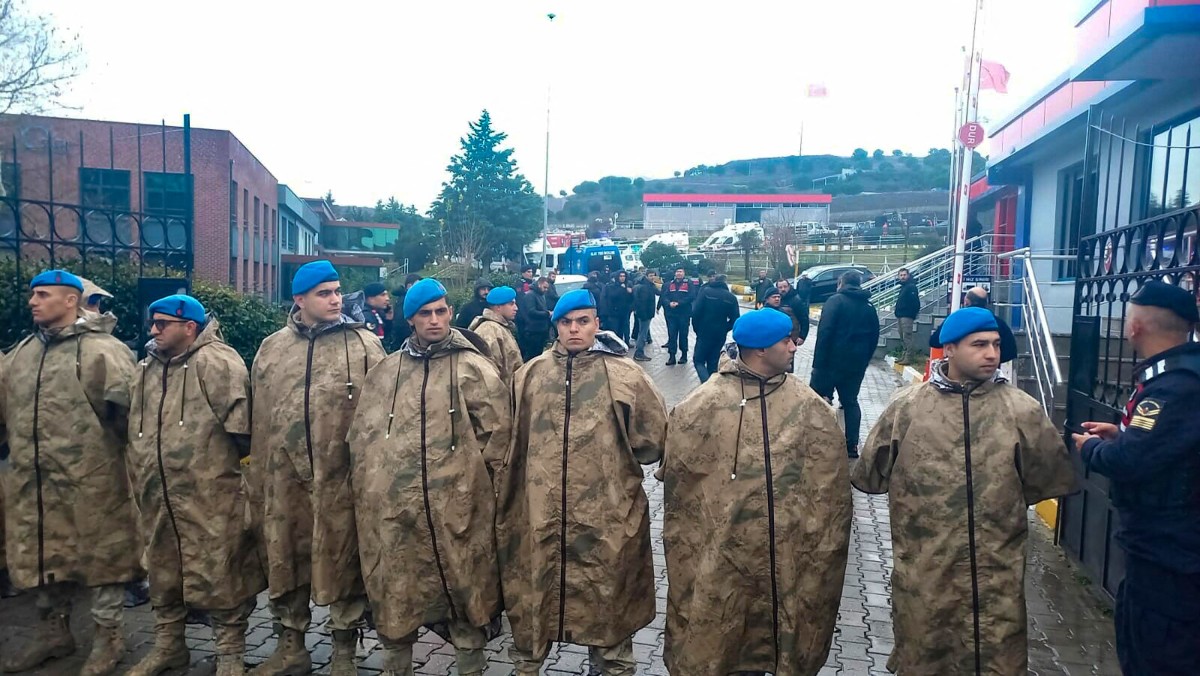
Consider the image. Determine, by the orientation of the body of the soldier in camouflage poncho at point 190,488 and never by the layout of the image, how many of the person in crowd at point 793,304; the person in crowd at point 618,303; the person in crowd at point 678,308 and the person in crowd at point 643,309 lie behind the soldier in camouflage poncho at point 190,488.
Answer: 4

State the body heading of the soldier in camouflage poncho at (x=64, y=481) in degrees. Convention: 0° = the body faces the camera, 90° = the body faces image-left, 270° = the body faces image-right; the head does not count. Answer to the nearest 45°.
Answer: approximately 45°

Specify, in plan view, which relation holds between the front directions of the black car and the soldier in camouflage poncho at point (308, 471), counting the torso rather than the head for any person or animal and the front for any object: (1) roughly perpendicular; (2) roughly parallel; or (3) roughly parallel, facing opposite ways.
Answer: roughly perpendicular

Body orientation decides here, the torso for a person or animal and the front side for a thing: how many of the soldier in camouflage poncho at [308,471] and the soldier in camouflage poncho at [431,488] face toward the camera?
2

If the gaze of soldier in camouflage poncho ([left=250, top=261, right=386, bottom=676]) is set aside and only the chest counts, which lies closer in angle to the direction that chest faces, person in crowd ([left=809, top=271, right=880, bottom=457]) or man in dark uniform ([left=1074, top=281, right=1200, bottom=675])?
the man in dark uniform

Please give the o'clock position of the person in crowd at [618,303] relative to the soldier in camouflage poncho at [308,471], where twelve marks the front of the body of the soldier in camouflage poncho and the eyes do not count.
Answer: The person in crowd is roughly at 7 o'clock from the soldier in camouflage poncho.

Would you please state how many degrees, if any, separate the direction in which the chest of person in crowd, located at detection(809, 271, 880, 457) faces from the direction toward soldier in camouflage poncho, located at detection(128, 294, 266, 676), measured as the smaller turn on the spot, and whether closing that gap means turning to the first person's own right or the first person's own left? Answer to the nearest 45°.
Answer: approximately 135° to the first person's own left

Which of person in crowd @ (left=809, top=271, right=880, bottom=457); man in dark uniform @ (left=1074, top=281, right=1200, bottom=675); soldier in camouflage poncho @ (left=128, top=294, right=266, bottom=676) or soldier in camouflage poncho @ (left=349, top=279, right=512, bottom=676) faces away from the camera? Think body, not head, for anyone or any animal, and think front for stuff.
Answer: the person in crowd

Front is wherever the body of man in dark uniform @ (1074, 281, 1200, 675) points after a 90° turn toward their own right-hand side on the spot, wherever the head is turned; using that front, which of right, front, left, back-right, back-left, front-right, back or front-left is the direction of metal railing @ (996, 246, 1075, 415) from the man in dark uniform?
front

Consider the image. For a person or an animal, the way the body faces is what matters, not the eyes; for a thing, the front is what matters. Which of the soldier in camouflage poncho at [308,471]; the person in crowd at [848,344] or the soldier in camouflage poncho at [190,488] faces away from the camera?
the person in crowd

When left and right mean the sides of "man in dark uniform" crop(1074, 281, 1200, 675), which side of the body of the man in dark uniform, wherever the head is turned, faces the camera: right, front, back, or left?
left

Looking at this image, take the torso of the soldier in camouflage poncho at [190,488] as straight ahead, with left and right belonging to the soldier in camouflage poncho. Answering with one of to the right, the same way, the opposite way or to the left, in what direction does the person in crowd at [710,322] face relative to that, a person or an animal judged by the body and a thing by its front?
the opposite way

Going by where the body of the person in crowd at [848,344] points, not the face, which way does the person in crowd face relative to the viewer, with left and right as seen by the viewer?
facing away from the viewer
